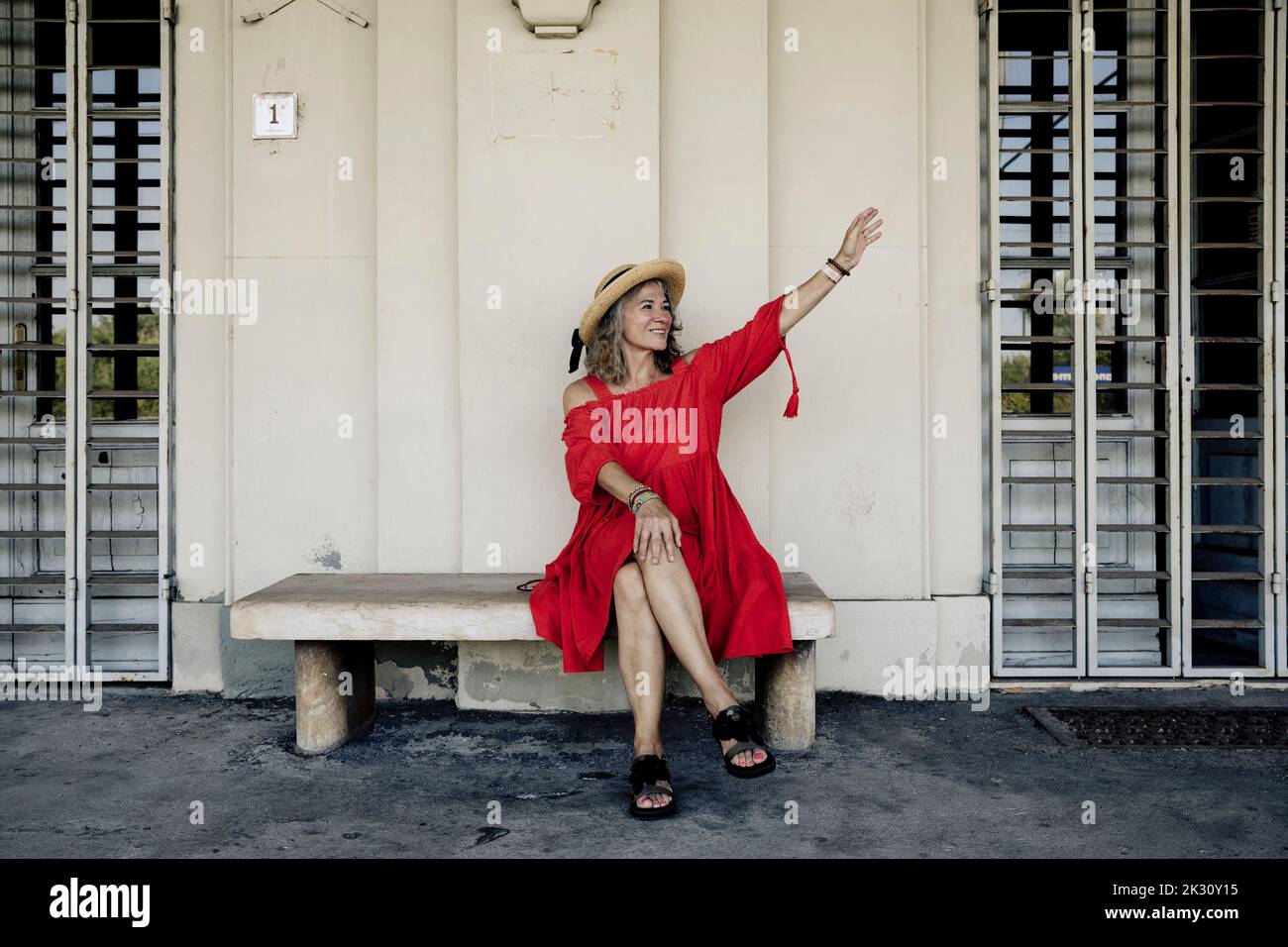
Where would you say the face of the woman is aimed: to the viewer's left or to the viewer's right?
to the viewer's right

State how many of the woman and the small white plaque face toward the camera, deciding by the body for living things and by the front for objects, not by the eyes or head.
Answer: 2

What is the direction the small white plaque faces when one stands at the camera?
facing the viewer

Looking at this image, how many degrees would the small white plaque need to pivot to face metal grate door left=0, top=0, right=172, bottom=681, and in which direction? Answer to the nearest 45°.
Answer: approximately 135° to its right

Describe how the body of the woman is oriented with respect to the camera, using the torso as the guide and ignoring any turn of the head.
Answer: toward the camera

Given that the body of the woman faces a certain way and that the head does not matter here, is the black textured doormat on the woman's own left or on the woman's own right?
on the woman's own left

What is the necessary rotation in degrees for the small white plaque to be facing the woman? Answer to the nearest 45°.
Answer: approximately 45° to its left
